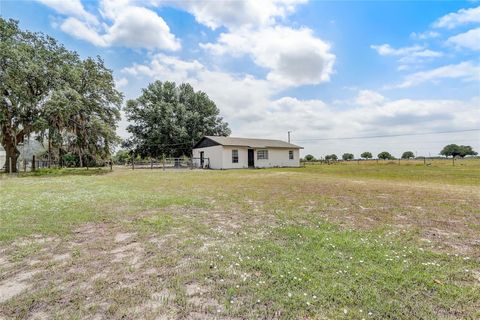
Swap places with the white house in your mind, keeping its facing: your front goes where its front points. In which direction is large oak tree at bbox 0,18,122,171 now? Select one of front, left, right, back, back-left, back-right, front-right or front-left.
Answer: right

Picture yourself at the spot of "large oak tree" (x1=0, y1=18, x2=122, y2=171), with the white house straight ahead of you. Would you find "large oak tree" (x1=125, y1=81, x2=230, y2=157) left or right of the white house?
left

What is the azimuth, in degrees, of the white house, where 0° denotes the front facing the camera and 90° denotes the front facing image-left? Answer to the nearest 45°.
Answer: approximately 315°

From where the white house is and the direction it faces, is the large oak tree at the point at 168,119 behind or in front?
behind
